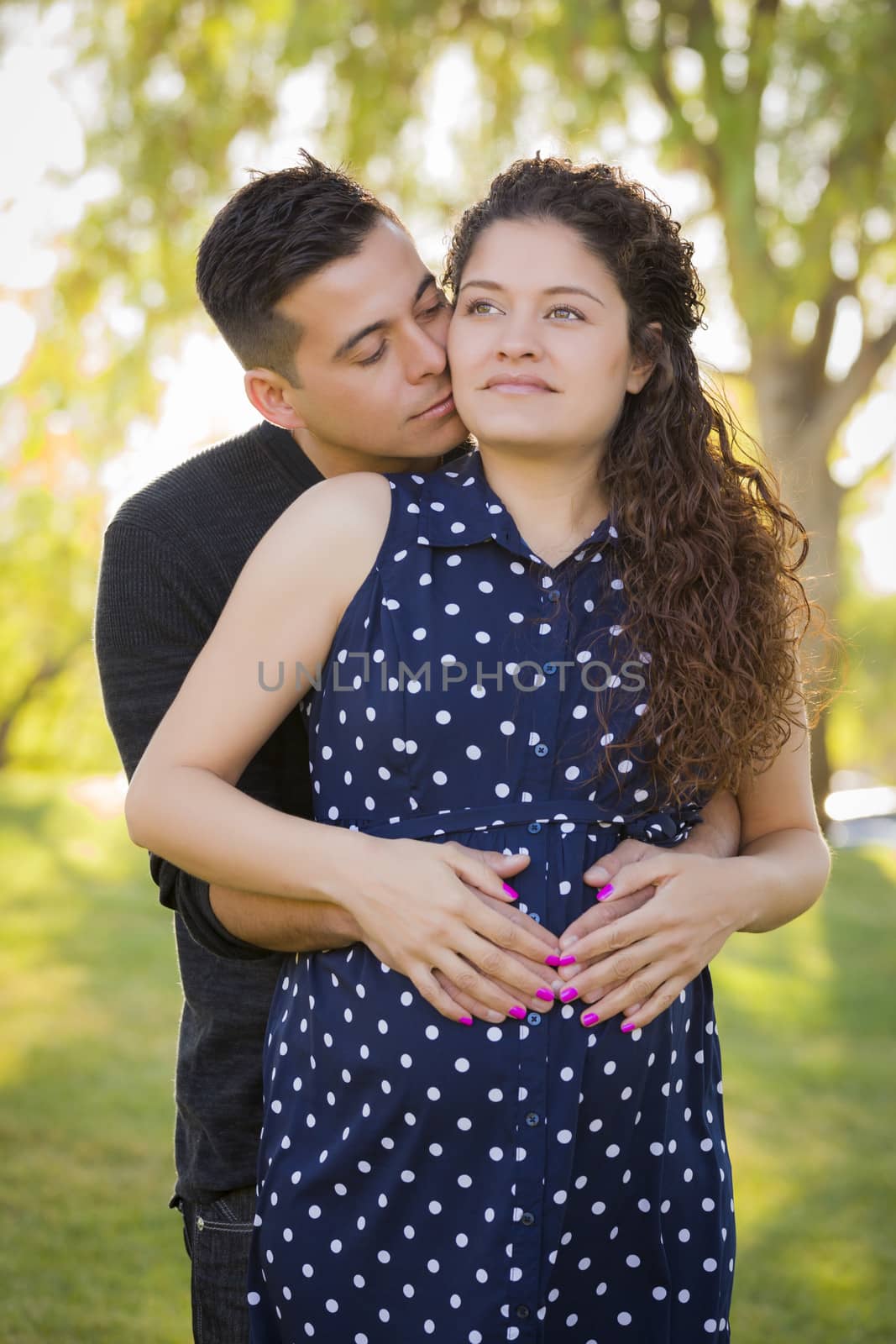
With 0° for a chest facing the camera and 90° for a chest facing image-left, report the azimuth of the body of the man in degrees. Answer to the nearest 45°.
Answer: approximately 315°

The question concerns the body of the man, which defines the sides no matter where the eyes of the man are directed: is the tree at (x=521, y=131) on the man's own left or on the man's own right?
on the man's own left

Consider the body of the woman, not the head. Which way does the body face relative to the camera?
toward the camera

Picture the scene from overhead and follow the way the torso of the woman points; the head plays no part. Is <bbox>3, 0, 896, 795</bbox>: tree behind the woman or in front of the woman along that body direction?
behind

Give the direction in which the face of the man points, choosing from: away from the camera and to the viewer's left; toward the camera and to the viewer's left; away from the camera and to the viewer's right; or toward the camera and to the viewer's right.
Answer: toward the camera and to the viewer's right

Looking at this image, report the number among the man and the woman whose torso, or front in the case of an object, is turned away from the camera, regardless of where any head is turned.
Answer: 0
